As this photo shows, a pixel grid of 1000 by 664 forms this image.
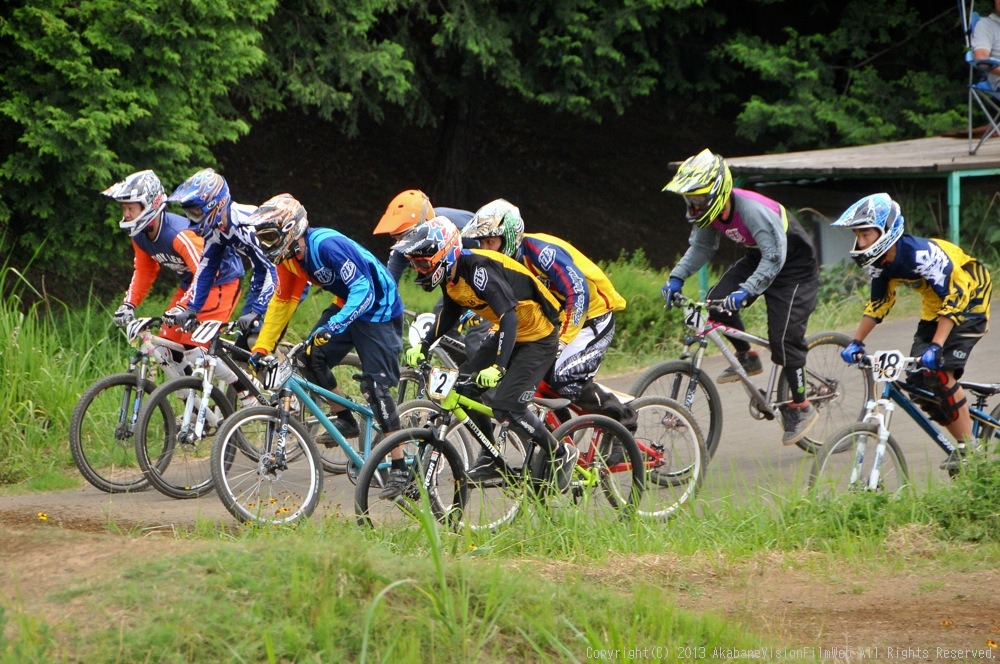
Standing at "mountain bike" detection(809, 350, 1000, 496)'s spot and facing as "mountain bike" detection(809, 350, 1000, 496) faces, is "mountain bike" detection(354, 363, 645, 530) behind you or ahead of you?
ahead

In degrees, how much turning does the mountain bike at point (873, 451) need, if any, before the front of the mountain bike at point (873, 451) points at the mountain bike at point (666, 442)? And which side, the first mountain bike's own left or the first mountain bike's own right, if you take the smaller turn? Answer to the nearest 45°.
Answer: approximately 45° to the first mountain bike's own right

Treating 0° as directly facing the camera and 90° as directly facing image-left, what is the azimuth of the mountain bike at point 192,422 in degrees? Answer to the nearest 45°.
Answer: approximately 45°

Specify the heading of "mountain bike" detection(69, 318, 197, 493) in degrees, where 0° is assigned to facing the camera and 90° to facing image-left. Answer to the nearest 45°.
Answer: approximately 45°

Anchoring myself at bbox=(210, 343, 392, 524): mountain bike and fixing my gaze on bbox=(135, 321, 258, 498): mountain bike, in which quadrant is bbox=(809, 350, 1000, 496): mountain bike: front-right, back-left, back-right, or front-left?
back-right
